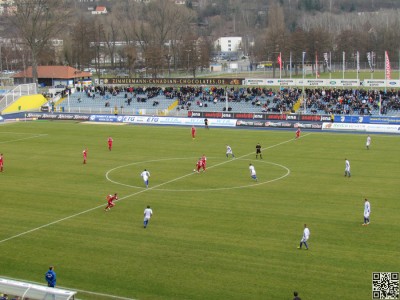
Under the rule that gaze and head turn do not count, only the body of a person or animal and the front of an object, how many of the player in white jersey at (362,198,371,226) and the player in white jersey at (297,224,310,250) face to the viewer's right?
0

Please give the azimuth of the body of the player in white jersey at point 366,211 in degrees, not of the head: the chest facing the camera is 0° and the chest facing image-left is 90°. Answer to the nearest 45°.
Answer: approximately 90°

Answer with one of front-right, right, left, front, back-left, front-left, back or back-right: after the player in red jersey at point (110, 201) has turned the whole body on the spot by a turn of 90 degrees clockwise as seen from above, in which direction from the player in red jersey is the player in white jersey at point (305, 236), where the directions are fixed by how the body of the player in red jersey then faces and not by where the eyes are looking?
front-left

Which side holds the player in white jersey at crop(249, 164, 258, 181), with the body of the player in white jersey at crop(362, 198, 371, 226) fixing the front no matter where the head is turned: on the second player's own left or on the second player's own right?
on the second player's own right

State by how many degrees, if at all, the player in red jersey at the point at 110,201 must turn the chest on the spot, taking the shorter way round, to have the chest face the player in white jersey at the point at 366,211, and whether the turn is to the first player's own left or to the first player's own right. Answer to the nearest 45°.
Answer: approximately 45° to the first player's own right

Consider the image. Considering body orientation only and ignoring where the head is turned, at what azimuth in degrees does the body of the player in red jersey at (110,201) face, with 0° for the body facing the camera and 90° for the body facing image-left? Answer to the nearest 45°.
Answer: approximately 270°

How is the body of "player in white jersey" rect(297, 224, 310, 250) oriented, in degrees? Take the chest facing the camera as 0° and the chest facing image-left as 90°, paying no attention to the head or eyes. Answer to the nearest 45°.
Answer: approximately 90°

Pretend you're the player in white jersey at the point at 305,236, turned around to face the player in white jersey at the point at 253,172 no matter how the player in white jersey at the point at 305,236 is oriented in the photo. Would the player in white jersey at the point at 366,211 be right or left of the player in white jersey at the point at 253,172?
right

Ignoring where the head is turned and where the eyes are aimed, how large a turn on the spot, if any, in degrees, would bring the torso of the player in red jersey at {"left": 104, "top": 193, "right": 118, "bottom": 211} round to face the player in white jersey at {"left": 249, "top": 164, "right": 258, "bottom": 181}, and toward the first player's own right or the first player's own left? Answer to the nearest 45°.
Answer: approximately 45° to the first player's own left
